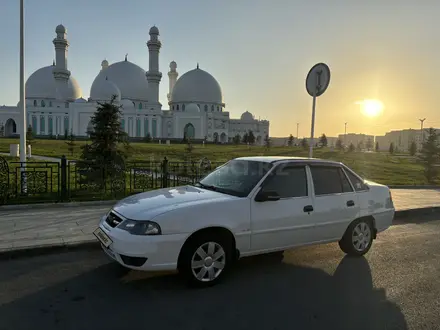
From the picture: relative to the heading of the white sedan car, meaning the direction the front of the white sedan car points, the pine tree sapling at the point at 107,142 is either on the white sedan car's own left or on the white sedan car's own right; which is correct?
on the white sedan car's own right

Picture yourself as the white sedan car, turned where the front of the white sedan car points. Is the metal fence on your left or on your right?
on your right

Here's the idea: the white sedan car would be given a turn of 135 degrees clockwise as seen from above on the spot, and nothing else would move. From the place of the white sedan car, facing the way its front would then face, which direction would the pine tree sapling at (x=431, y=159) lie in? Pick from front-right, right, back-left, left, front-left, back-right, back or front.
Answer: front-right
